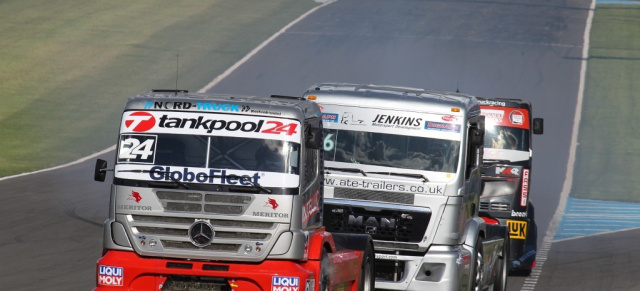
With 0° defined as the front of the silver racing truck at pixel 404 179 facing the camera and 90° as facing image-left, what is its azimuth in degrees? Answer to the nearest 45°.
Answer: approximately 0°

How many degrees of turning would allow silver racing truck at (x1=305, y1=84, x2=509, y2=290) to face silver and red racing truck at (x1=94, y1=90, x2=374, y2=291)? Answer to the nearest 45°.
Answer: approximately 45° to its right

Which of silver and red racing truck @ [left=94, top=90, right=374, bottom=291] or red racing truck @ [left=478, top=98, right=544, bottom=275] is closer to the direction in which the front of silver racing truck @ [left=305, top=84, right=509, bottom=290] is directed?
the silver and red racing truck

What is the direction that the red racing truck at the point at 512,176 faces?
toward the camera

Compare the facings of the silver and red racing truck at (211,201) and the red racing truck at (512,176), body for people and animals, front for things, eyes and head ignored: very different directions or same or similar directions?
same or similar directions

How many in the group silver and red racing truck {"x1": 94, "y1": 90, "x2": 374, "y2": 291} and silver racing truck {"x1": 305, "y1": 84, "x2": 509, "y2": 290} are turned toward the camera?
2

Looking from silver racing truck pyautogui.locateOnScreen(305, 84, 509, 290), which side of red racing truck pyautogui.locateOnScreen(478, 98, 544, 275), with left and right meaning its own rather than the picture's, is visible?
front

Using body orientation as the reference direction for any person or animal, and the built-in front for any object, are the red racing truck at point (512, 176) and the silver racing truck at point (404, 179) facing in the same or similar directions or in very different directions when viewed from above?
same or similar directions

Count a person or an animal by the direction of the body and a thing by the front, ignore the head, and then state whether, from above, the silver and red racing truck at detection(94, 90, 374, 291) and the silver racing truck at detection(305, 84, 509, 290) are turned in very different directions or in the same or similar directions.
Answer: same or similar directions

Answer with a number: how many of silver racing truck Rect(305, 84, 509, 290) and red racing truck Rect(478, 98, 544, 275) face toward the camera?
2
